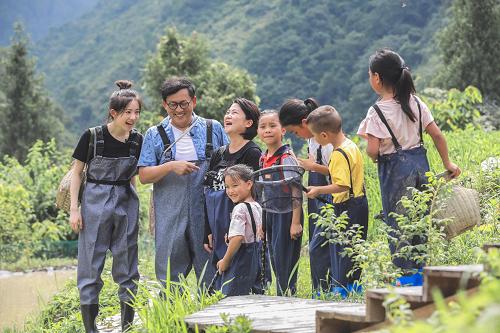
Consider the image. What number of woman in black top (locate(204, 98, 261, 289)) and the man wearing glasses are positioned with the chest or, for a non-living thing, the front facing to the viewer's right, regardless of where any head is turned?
0

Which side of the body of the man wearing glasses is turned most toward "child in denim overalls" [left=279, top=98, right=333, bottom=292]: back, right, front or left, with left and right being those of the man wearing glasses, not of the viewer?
left

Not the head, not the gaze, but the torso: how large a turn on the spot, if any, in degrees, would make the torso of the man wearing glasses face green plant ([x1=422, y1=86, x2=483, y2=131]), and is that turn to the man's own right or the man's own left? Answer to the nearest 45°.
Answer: approximately 135° to the man's own left

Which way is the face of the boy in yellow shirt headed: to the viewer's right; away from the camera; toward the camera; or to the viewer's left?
to the viewer's left

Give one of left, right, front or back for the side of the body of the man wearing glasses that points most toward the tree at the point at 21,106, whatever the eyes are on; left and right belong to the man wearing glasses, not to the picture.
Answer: back

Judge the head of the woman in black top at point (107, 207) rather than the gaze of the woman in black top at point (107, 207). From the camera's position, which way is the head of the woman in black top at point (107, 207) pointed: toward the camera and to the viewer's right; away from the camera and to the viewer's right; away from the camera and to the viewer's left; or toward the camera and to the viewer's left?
toward the camera and to the viewer's right

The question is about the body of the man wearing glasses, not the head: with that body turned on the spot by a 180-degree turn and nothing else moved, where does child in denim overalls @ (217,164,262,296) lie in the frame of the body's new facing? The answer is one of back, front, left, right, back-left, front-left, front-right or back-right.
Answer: back-right

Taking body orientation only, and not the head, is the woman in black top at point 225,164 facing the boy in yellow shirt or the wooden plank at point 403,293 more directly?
the wooden plank

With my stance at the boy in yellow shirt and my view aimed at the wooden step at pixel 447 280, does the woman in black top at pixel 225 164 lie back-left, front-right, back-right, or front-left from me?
back-right

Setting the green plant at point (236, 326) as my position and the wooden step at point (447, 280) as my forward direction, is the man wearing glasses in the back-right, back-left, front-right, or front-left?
back-left

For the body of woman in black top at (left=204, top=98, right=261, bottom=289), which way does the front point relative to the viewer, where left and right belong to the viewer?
facing the viewer and to the left of the viewer

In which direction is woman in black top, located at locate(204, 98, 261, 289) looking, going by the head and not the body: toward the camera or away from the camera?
toward the camera

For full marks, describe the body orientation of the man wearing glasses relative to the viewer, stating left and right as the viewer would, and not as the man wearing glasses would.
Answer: facing the viewer
